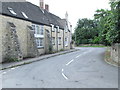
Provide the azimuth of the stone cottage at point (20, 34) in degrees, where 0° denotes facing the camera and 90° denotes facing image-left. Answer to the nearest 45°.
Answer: approximately 315°
